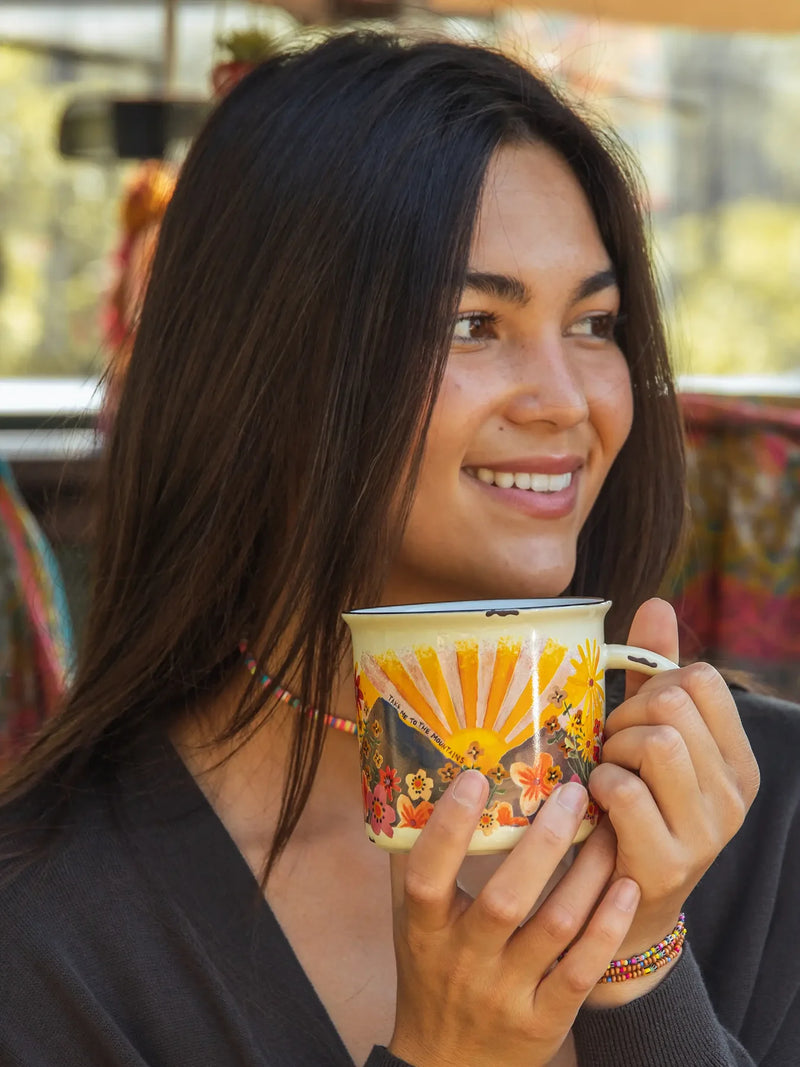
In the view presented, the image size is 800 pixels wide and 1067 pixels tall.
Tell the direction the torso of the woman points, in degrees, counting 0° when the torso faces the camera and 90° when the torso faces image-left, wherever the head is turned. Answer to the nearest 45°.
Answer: approximately 315°

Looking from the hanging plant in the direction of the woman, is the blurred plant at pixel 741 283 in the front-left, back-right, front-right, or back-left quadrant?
back-left

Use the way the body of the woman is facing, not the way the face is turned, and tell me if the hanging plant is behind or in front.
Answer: behind

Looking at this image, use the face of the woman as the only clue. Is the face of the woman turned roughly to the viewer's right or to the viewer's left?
to the viewer's right

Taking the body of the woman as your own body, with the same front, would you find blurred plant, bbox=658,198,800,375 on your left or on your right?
on your left
